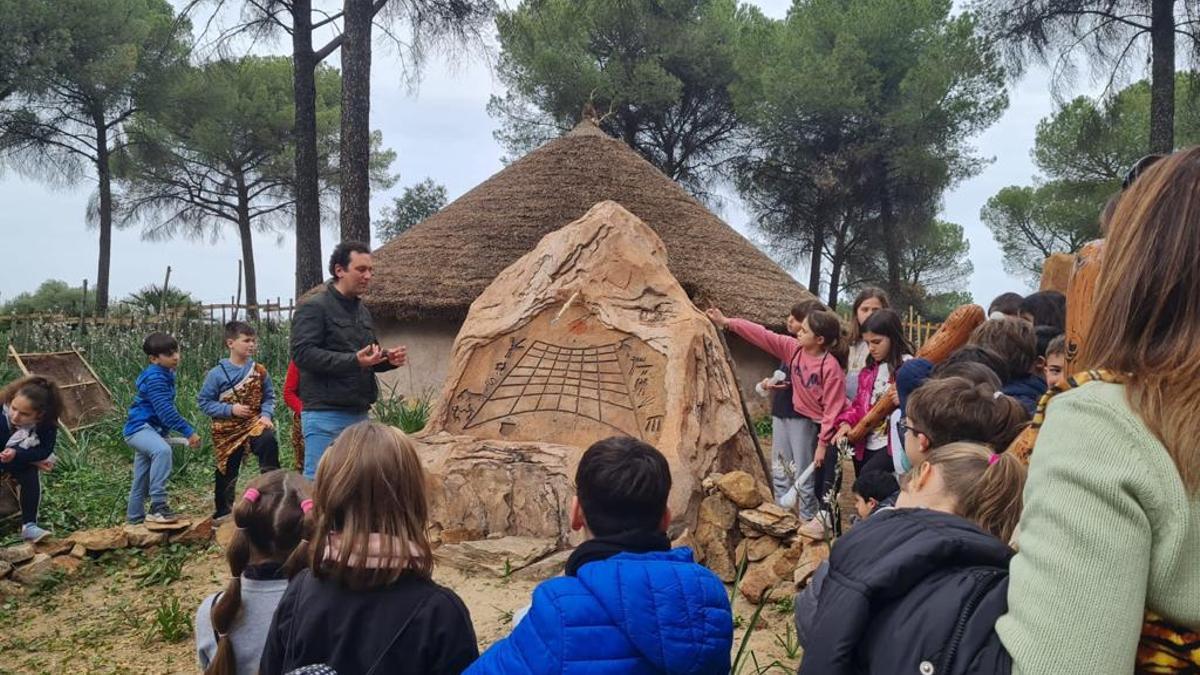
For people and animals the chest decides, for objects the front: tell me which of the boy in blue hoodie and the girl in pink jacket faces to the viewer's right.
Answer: the boy in blue hoodie

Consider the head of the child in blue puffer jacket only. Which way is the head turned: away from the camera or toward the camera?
away from the camera

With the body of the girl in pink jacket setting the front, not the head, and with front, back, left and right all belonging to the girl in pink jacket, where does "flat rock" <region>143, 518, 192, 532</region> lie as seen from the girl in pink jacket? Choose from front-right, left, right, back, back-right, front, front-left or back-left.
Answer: front-right

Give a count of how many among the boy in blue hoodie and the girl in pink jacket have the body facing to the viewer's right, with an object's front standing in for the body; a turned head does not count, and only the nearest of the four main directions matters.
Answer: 1

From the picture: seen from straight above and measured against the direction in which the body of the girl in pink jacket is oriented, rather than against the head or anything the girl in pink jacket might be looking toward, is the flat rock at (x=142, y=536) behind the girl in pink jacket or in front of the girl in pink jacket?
in front

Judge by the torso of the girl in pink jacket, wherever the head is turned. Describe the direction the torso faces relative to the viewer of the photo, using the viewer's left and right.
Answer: facing the viewer and to the left of the viewer

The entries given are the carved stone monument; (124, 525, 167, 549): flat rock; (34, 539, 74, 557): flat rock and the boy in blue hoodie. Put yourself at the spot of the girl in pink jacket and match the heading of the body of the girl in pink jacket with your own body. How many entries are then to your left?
0

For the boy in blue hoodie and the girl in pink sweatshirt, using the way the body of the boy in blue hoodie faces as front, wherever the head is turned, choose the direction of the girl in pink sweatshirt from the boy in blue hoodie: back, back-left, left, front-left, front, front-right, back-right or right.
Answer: front-right

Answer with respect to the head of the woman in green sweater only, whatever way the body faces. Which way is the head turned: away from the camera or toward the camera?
away from the camera

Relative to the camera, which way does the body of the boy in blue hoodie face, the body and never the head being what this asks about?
to the viewer's right

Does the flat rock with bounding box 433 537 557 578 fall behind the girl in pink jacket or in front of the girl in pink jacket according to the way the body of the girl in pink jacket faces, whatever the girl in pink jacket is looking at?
in front

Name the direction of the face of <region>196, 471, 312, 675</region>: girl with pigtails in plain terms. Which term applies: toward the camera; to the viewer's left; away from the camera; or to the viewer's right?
away from the camera

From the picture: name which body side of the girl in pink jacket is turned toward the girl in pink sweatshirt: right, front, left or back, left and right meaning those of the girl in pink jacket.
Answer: right

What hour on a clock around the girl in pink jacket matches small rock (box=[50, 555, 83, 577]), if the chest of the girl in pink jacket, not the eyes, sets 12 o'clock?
The small rock is roughly at 1 o'clock from the girl in pink jacket.
